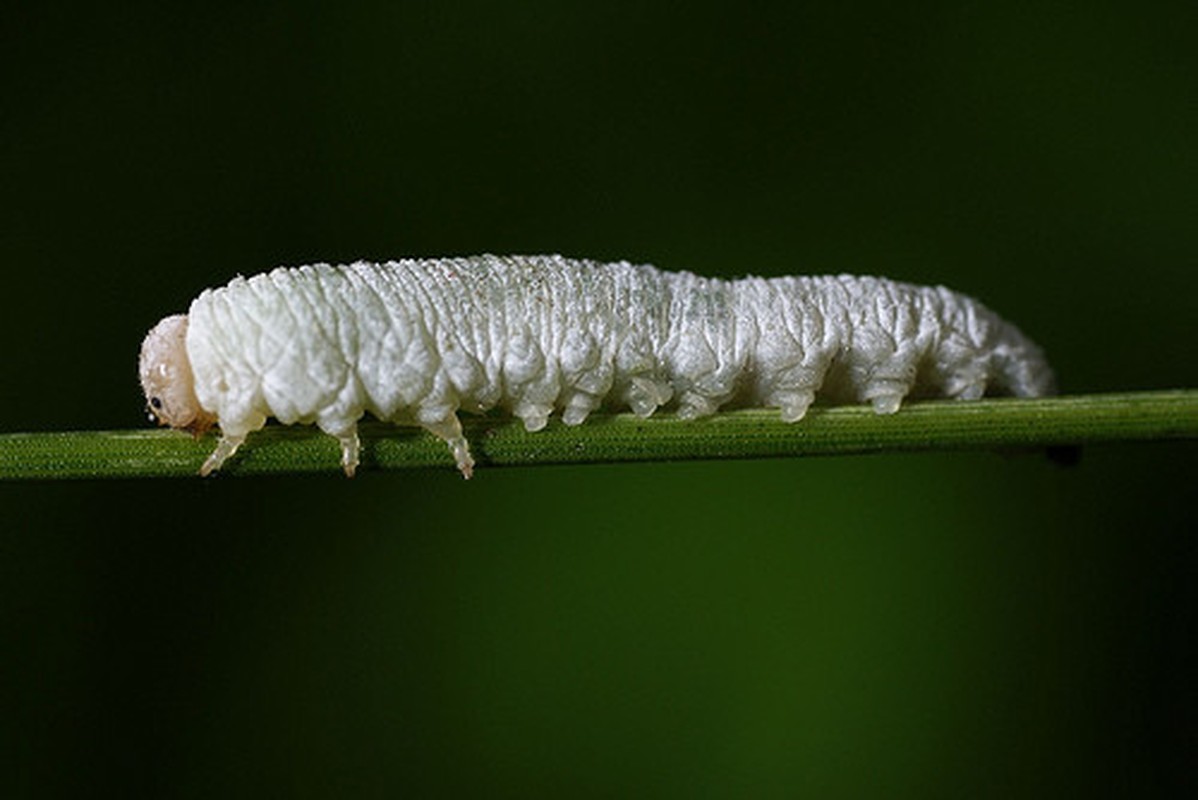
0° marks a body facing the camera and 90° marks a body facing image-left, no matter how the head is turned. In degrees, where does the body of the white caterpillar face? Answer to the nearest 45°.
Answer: approximately 90°
